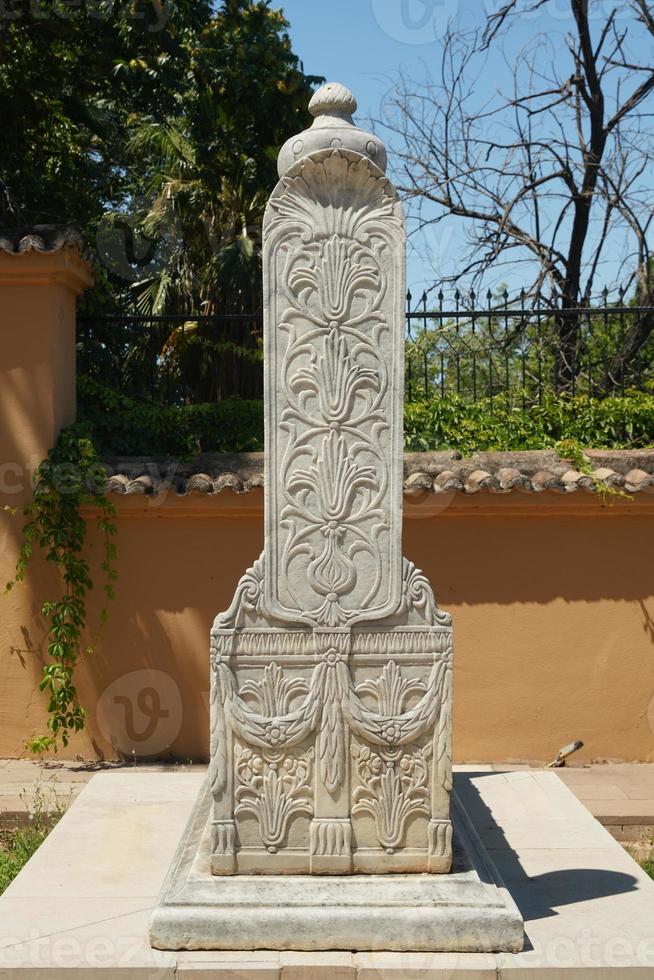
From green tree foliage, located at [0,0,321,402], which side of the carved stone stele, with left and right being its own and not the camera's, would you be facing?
back

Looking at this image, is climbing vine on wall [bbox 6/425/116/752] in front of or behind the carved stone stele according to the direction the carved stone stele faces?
behind

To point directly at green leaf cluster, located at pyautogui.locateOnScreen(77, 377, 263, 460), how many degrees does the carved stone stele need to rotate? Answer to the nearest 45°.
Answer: approximately 180°

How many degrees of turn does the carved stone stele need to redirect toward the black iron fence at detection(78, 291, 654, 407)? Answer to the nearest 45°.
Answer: approximately 180°

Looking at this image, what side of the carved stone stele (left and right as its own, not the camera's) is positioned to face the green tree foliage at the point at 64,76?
back

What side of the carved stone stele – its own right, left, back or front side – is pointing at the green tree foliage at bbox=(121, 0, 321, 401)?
back

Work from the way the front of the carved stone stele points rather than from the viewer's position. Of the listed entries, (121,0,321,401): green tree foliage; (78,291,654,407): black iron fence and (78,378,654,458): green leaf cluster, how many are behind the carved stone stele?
3

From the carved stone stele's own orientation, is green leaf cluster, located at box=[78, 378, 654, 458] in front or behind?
behind

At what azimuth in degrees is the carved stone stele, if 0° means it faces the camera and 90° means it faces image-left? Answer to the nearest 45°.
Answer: approximately 0°
